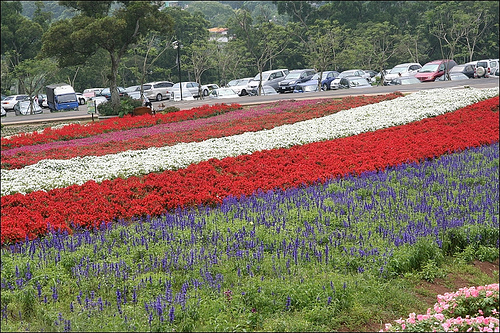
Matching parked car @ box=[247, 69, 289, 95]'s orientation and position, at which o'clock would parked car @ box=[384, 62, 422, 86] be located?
parked car @ box=[384, 62, 422, 86] is roughly at 8 o'clock from parked car @ box=[247, 69, 289, 95].

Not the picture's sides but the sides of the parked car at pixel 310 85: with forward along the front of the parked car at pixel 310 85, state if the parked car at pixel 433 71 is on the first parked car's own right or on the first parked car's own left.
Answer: on the first parked car's own left

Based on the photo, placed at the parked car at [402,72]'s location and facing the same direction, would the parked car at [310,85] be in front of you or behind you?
in front

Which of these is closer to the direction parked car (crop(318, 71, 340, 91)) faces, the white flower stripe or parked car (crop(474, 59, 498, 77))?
the white flower stripe

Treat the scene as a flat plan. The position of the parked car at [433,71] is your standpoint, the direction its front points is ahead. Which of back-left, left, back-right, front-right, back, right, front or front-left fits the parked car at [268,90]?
front-right
